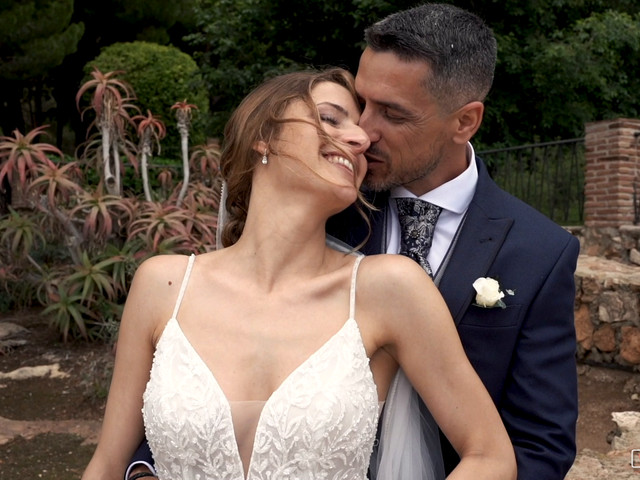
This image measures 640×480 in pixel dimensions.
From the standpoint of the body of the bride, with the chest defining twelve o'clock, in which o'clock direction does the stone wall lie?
The stone wall is roughly at 7 o'clock from the bride.

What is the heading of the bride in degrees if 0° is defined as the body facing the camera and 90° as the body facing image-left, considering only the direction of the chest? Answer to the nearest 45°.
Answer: approximately 0°

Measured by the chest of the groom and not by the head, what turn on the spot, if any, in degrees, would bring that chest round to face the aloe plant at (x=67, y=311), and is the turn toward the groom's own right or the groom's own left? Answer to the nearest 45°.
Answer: approximately 90° to the groom's own right

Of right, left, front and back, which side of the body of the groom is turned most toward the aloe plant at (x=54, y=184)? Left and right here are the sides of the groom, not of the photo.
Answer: right

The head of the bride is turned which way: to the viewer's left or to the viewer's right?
to the viewer's right

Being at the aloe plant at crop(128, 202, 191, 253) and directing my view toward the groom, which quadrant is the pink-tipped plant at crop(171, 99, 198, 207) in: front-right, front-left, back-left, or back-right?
back-left

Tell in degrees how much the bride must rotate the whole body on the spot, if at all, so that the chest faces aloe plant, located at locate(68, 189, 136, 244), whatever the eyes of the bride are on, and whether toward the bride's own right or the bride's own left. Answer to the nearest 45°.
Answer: approximately 180°

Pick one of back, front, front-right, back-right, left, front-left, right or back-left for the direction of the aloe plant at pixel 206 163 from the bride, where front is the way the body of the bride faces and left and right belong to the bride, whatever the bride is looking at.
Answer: back

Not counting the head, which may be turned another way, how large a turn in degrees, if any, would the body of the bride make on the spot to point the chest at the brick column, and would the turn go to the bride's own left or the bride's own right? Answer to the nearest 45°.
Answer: approximately 135° to the bride's own left

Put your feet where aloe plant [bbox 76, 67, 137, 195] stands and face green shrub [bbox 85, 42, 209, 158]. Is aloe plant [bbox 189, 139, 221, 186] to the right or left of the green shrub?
right

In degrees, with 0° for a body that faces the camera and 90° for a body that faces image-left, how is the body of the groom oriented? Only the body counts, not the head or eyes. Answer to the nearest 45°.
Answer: approximately 45°
